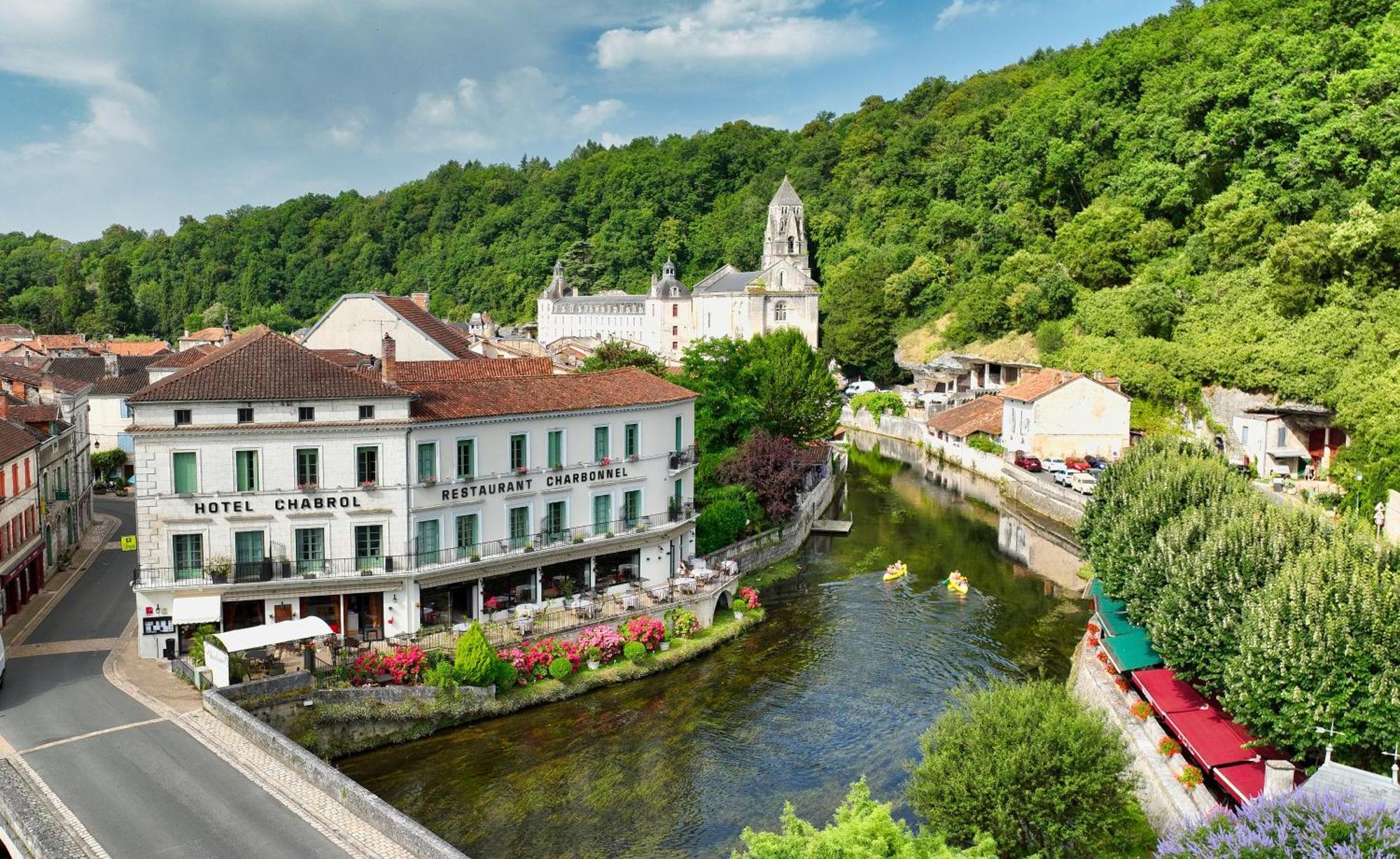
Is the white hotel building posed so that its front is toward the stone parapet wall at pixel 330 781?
yes

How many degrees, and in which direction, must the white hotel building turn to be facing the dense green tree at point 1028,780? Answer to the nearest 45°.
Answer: approximately 45° to its left

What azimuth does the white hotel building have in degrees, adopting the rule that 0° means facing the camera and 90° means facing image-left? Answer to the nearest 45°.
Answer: approximately 0°

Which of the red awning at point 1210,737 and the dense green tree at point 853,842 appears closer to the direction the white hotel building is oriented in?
the dense green tree

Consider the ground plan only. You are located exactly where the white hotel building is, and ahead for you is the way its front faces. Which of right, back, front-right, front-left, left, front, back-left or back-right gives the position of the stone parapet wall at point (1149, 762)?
front-left

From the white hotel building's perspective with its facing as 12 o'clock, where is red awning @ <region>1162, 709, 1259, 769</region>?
The red awning is roughly at 10 o'clock from the white hotel building.

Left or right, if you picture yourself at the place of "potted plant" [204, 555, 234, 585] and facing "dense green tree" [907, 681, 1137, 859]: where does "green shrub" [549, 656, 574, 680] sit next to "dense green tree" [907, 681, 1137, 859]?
left

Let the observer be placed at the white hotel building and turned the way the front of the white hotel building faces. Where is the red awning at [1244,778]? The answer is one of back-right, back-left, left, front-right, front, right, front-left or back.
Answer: front-left
